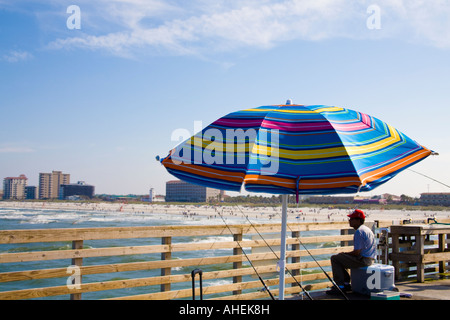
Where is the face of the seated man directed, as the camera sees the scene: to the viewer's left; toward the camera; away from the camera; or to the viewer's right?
to the viewer's left

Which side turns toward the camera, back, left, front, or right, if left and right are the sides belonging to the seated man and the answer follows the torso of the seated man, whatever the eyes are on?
left

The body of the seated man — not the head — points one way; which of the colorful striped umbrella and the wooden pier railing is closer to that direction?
the wooden pier railing
